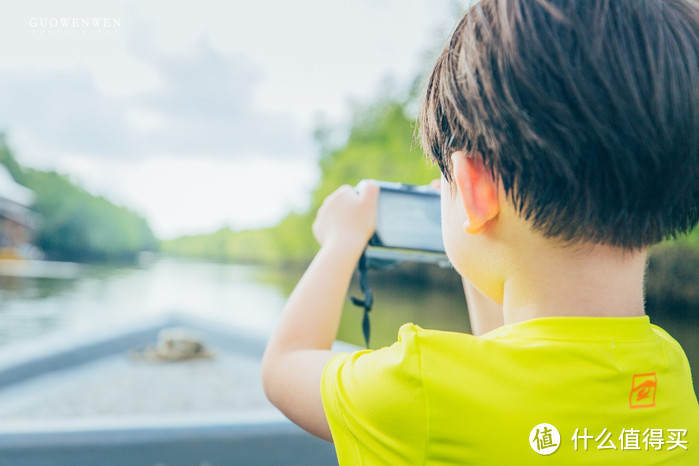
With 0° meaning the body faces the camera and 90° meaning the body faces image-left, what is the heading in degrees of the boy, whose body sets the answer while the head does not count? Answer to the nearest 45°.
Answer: approximately 135°

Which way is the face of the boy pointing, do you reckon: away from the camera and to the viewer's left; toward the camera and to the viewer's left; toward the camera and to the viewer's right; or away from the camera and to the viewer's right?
away from the camera and to the viewer's left
